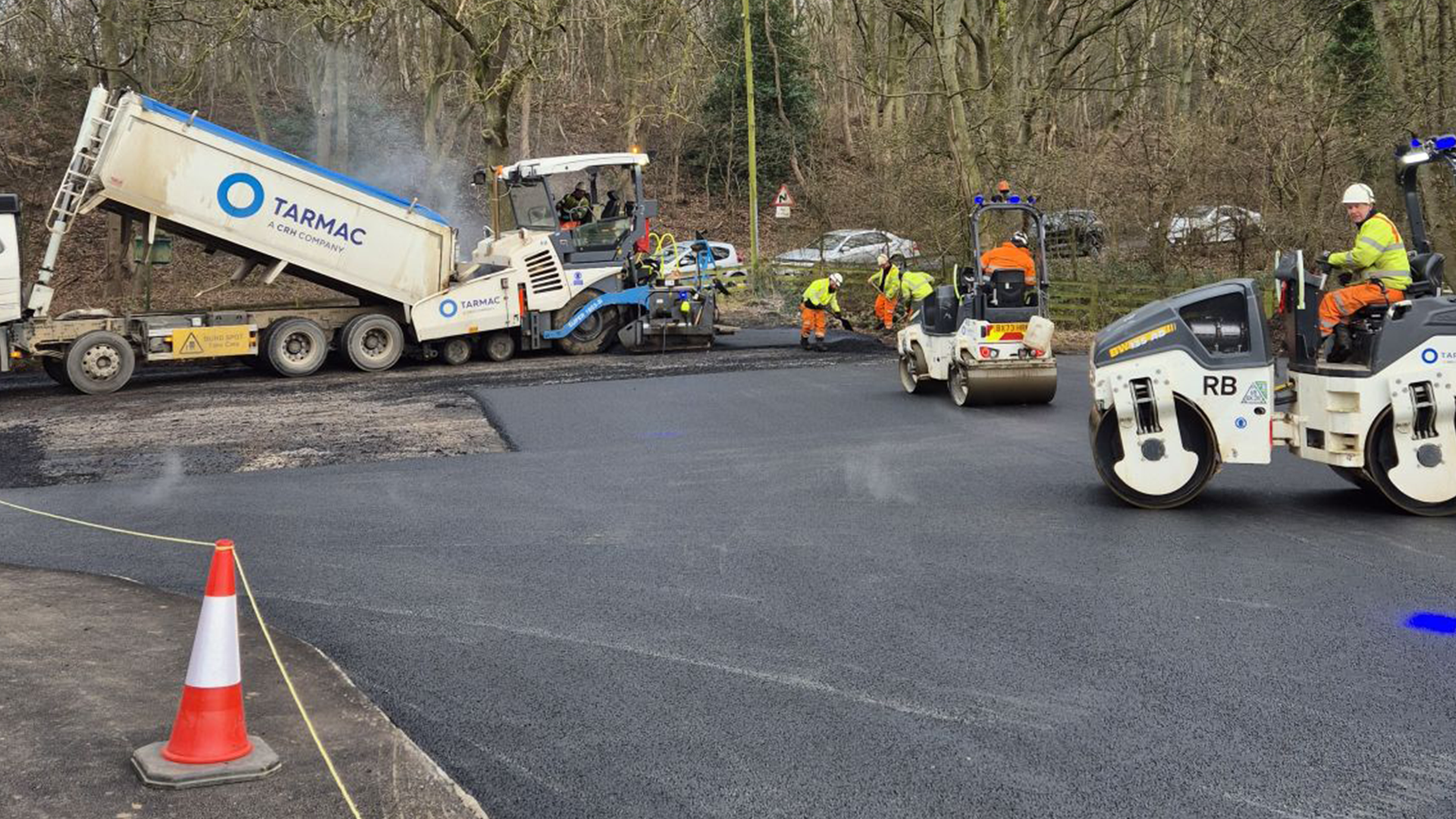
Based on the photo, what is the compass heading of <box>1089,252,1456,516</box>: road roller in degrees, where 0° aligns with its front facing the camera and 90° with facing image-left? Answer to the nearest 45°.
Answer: approximately 90°

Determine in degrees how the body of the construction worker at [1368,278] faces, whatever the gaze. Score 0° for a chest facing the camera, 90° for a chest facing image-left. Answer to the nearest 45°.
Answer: approximately 90°

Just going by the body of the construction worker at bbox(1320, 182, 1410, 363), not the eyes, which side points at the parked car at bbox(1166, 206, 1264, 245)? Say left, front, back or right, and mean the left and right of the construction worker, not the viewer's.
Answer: right

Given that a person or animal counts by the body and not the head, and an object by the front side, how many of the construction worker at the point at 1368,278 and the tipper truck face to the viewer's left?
2

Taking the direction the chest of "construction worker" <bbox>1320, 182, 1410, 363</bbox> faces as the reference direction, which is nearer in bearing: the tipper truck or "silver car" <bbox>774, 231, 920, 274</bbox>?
the tipper truck

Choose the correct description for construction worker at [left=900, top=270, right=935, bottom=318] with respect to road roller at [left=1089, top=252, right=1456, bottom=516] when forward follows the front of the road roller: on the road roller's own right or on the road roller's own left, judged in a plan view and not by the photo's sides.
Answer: on the road roller's own right

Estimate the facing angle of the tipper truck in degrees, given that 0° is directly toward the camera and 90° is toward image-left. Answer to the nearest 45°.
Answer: approximately 90°

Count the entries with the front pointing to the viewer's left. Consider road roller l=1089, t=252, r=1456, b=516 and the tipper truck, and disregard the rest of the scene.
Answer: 2

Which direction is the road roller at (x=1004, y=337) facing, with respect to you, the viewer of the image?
facing away from the viewer and to the left of the viewer

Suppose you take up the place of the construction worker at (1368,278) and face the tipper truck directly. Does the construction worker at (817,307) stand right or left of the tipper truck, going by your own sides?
right

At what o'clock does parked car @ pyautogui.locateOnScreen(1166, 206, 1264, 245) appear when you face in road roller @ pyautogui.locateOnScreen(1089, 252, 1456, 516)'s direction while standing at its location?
The parked car is roughly at 3 o'clock from the road roller.
